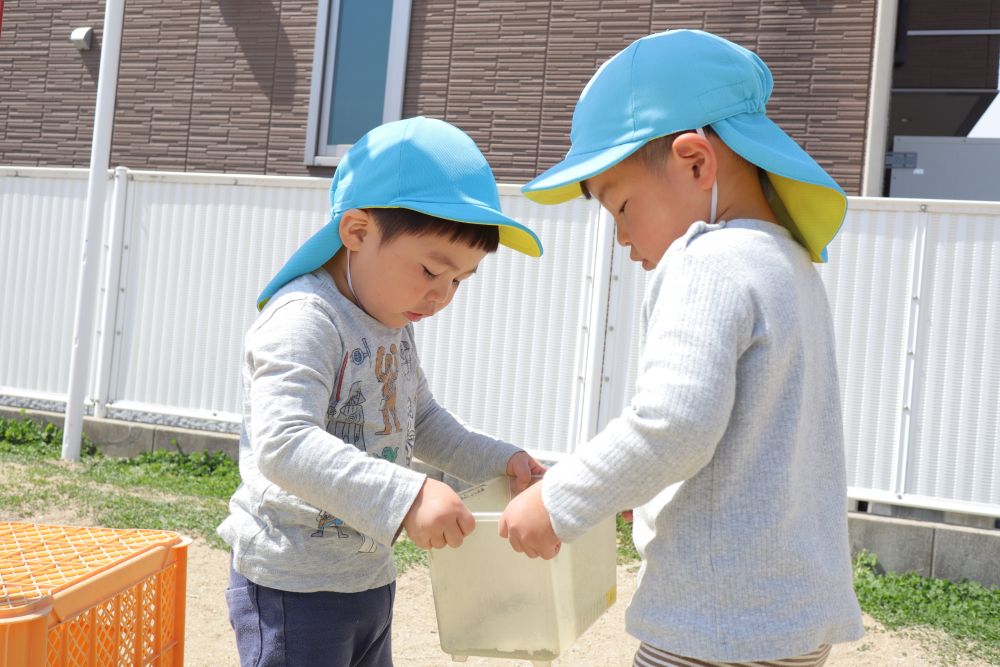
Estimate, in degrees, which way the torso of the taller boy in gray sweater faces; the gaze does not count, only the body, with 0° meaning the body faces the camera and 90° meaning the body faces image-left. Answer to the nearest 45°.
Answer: approximately 90°

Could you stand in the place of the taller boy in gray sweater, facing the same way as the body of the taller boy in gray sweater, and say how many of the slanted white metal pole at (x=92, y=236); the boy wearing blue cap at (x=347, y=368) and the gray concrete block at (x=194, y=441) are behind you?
0

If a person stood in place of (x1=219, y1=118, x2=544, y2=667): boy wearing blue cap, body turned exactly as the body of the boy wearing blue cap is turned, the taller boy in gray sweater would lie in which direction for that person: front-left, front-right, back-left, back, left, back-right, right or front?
front

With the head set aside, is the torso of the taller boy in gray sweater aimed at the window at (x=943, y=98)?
no

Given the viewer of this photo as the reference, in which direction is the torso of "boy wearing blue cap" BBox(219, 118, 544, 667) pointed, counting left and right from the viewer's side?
facing the viewer and to the right of the viewer

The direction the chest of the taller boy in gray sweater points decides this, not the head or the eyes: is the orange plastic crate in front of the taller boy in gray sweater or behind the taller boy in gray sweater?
in front

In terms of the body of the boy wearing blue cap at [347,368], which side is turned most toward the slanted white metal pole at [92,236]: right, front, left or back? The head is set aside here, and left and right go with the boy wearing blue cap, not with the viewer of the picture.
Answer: back

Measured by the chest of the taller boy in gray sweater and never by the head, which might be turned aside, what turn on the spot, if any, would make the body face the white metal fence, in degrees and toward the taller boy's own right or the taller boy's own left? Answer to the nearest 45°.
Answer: approximately 90° to the taller boy's own right

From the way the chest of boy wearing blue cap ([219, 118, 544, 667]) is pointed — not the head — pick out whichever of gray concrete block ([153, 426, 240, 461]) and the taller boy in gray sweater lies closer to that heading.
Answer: the taller boy in gray sweater

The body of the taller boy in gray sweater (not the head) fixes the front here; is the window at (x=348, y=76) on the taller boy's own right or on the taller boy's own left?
on the taller boy's own right

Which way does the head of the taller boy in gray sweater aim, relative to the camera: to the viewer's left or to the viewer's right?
to the viewer's left

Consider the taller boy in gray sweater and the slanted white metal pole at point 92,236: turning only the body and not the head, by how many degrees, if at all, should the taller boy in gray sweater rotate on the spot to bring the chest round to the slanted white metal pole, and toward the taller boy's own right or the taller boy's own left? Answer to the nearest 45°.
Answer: approximately 45° to the taller boy's own right

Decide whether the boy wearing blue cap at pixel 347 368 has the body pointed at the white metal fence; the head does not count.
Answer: no

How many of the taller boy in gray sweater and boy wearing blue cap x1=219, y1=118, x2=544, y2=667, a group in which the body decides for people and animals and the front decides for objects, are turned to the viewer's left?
1

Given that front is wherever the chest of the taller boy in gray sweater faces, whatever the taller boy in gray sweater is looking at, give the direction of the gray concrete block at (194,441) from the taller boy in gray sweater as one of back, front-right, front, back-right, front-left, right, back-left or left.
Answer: front-right

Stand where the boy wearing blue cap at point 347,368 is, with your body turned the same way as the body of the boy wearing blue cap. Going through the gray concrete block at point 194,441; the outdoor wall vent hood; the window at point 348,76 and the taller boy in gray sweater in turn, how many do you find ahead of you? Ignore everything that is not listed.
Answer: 1
